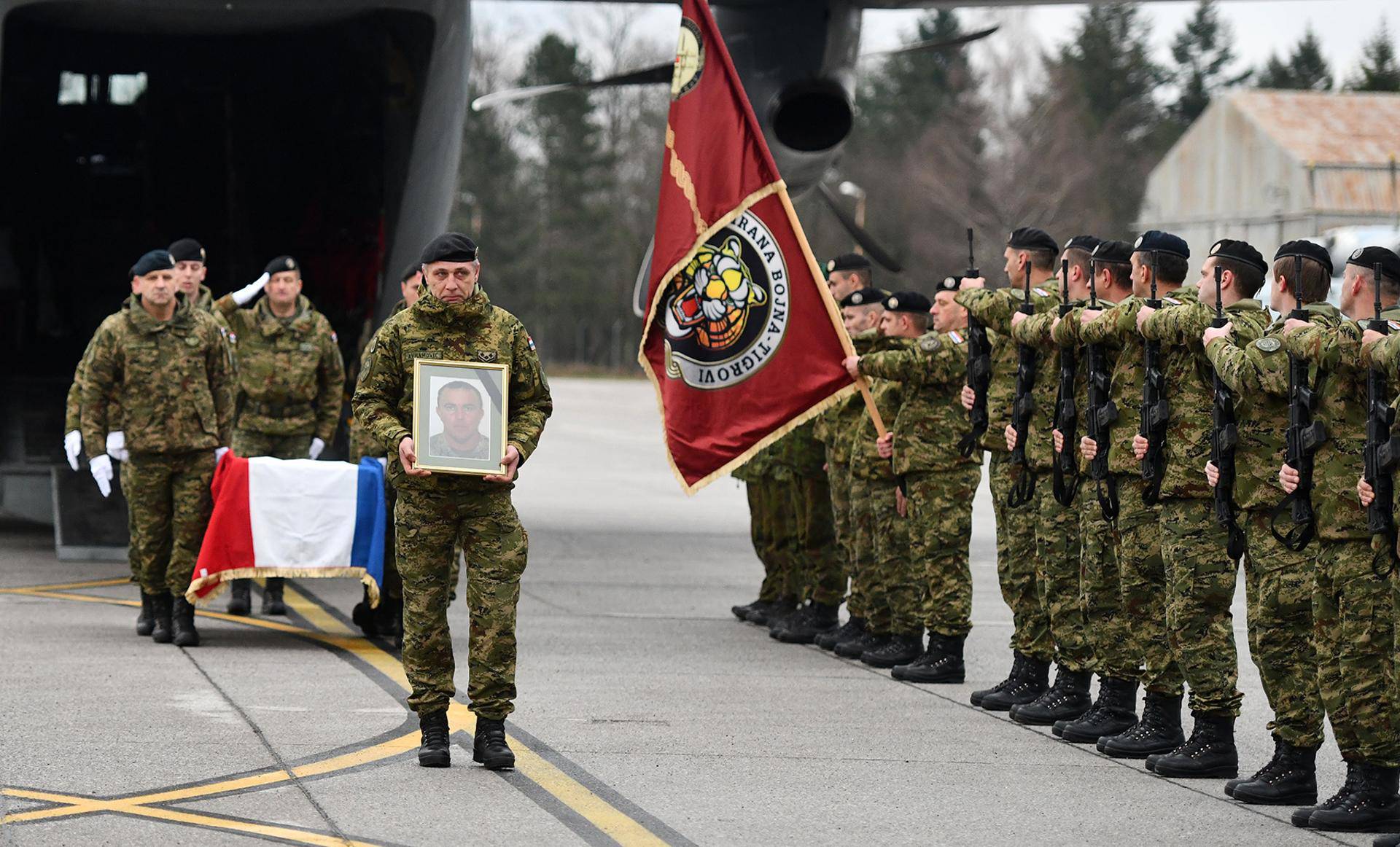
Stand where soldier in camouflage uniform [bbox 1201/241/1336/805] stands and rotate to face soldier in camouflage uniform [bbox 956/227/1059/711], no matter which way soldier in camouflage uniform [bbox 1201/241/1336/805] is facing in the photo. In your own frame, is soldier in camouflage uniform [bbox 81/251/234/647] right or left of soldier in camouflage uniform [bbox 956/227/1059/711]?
left

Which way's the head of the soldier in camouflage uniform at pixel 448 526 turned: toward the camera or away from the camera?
toward the camera

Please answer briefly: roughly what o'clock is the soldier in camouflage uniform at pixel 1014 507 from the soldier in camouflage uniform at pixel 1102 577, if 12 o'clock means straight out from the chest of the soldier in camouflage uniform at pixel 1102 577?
the soldier in camouflage uniform at pixel 1014 507 is roughly at 2 o'clock from the soldier in camouflage uniform at pixel 1102 577.

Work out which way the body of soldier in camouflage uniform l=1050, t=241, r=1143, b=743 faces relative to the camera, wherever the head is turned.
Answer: to the viewer's left

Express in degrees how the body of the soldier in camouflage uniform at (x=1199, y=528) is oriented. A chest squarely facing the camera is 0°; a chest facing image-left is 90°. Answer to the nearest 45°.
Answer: approximately 90°

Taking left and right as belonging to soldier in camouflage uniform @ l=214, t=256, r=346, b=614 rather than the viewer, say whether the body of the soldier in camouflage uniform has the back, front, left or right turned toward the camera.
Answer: front

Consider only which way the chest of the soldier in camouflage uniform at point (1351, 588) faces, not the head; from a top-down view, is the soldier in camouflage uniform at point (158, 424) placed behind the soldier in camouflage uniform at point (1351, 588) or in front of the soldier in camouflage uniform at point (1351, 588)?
in front

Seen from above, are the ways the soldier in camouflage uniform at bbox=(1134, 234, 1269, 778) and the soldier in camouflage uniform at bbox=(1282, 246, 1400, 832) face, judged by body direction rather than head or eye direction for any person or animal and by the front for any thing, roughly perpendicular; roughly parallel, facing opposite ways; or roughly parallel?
roughly parallel

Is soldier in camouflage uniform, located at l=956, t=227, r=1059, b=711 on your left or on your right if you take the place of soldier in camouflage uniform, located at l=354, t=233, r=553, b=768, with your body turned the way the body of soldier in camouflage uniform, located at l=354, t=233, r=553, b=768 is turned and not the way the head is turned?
on your left

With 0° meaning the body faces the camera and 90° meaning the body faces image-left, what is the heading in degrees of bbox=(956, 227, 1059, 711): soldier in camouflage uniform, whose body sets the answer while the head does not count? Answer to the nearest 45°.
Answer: approximately 90°

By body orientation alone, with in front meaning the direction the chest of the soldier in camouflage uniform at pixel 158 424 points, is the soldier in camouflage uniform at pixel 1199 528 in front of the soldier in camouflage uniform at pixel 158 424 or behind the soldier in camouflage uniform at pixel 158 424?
in front

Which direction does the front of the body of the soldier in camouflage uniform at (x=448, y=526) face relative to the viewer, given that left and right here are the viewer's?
facing the viewer

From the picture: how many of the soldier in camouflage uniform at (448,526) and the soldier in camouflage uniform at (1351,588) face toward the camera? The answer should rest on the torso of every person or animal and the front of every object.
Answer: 1

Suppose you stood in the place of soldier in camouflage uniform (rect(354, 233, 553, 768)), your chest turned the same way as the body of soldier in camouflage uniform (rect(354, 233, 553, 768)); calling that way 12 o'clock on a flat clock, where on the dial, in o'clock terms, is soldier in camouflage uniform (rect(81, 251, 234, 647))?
soldier in camouflage uniform (rect(81, 251, 234, 647)) is roughly at 5 o'clock from soldier in camouflage uniform (rect(354, 233, 553, 768)).

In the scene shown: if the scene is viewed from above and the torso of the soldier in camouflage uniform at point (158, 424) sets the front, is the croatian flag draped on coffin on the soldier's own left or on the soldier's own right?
on the soldier's own left

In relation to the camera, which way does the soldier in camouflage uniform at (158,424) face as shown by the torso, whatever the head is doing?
toward the camera

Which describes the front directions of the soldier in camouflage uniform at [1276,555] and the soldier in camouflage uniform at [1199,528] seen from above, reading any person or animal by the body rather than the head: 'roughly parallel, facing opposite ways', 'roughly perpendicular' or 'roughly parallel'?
roughly parallel

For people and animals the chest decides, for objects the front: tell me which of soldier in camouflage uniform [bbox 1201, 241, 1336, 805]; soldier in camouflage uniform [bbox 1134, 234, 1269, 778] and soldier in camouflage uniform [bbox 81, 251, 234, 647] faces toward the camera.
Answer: soldier in camouflage uniform [bbox 81, 251, 234, 647]

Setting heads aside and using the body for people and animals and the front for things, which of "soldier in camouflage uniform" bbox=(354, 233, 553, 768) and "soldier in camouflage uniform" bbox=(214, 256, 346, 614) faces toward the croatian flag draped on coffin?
"soldier in camouflage uniform" bbox=(214, 256, 346, 614)
